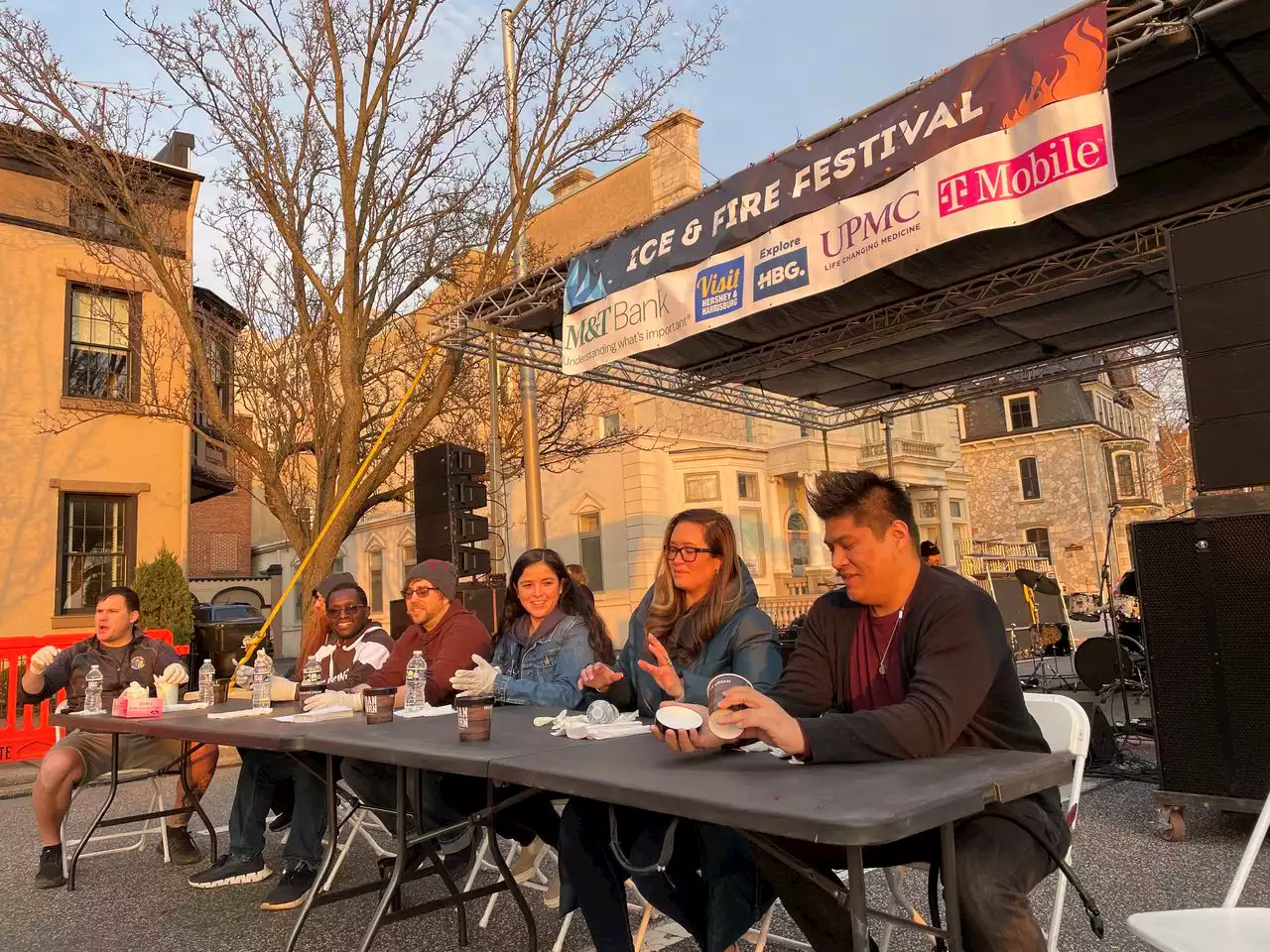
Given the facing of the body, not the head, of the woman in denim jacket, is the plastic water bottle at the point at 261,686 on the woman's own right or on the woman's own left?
on the woman's own right

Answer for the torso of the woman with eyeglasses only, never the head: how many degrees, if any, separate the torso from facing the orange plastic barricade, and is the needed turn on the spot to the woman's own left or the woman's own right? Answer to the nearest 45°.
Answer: approximately 90° to the woman's own right

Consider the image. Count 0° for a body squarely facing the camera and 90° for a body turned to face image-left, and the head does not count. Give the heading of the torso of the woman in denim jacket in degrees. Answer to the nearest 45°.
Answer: approximately 45°

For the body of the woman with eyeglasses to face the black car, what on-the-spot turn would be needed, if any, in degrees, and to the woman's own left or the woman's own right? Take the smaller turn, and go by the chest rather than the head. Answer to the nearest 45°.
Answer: approximately 90° to the woman's own right

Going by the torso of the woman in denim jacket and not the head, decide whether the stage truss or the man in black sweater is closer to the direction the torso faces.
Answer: the man in black sweater

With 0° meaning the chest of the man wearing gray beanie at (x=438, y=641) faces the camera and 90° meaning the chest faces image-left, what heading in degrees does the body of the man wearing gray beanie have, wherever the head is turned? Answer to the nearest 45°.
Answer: approximately 45°
